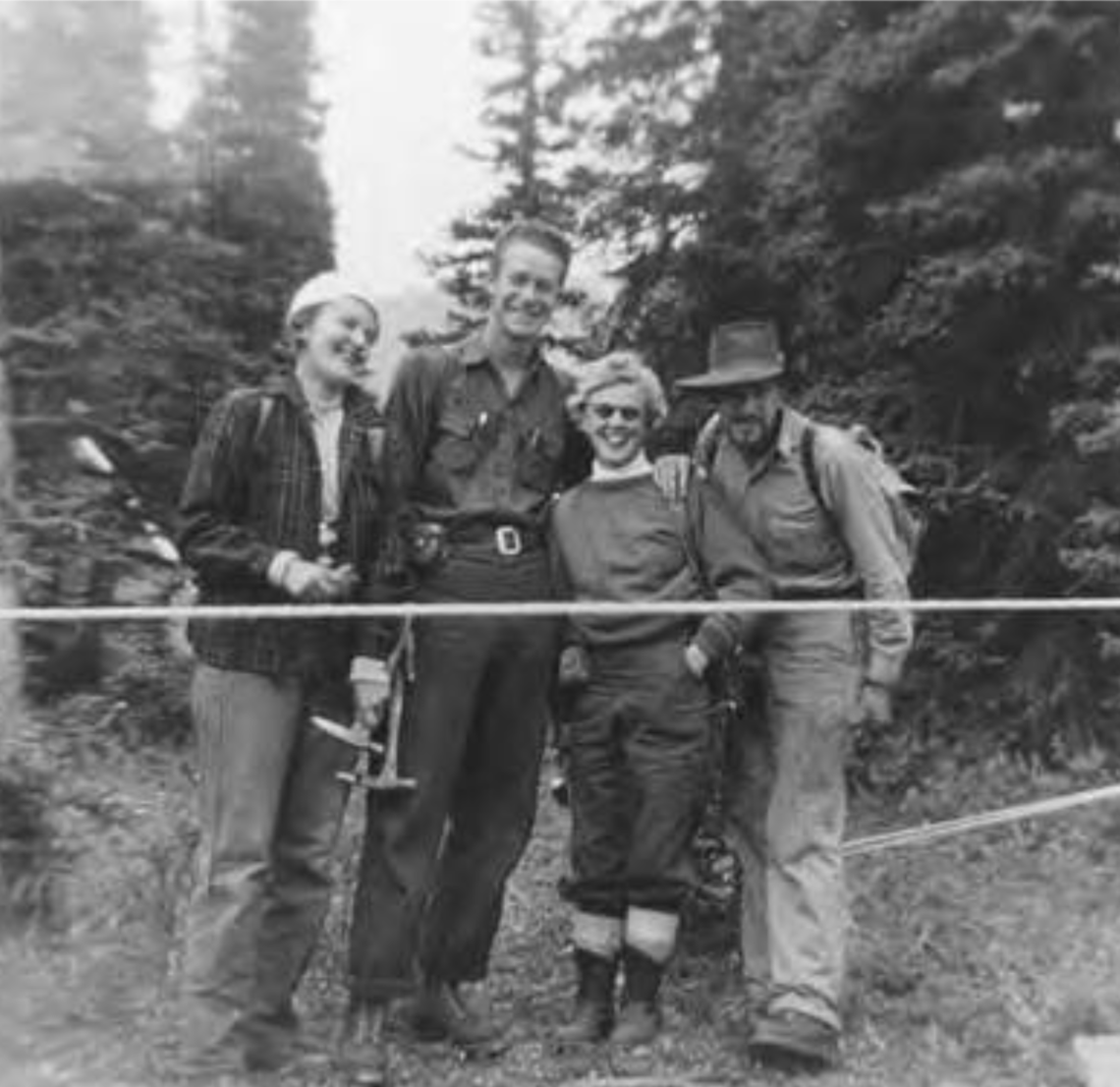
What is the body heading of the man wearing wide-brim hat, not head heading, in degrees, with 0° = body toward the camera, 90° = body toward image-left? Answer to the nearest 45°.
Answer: approximately 45°

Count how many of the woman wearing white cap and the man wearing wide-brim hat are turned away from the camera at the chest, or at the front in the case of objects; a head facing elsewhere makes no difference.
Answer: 0

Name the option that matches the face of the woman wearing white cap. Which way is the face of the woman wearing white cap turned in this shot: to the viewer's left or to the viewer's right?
to the viewer's right

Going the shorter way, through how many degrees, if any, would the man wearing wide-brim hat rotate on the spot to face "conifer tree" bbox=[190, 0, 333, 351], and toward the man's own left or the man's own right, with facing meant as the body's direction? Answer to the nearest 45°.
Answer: approximately 90° to the man's own right

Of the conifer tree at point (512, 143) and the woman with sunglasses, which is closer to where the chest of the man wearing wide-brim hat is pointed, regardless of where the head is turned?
the woman with sunglasses

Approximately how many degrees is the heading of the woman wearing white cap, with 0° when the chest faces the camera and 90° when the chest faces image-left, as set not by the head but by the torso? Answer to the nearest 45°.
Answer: approximately 315°

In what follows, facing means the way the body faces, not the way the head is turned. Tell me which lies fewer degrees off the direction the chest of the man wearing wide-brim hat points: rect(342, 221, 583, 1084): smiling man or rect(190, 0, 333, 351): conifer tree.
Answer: the smiling man

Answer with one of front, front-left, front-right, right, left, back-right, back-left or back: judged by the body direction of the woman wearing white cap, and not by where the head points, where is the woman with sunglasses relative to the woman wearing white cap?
front-left

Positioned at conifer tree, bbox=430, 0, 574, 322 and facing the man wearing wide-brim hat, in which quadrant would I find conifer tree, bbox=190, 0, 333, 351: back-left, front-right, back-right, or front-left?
back-right
